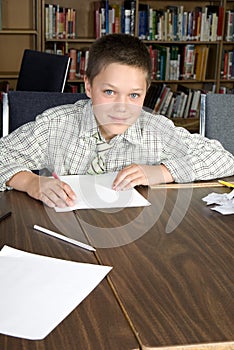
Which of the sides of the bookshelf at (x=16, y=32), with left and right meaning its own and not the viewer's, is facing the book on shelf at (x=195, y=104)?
left

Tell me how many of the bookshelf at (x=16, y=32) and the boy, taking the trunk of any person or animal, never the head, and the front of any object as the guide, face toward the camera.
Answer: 2

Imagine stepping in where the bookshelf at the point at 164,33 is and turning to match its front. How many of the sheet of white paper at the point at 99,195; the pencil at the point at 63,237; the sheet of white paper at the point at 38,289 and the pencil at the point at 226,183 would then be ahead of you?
4

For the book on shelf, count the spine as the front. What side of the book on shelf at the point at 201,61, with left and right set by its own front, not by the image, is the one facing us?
front

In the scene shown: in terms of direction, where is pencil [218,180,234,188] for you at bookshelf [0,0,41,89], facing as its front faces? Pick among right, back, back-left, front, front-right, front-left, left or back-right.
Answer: front

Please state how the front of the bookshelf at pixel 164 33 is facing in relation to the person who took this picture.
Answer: facing the viewer

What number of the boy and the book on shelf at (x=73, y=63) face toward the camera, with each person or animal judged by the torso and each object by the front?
2

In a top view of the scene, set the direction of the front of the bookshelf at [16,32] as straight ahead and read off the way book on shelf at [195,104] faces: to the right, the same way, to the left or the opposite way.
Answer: the same way

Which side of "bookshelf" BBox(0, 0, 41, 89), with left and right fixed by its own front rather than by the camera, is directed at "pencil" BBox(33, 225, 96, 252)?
front

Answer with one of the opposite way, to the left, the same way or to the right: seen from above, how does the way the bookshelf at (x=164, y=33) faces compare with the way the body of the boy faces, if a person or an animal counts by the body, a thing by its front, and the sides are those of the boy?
the same way

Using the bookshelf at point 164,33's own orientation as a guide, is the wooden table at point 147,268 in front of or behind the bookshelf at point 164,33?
in front

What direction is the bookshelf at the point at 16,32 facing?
toward the camera

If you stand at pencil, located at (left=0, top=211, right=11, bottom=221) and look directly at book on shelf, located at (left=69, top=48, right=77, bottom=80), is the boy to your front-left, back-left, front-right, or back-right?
front-right

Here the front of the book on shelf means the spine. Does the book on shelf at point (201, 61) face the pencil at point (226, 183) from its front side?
yes

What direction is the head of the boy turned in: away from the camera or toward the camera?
toward the camera

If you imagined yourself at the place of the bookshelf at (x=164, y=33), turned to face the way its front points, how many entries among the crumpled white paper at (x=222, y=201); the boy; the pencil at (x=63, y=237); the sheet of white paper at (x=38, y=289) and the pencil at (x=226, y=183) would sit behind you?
0

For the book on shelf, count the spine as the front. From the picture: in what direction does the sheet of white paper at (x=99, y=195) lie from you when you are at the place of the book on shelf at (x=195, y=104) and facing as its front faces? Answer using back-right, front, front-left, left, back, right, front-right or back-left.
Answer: front

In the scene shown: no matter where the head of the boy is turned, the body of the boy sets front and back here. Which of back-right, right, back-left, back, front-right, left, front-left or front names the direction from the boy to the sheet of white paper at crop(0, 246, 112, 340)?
front
